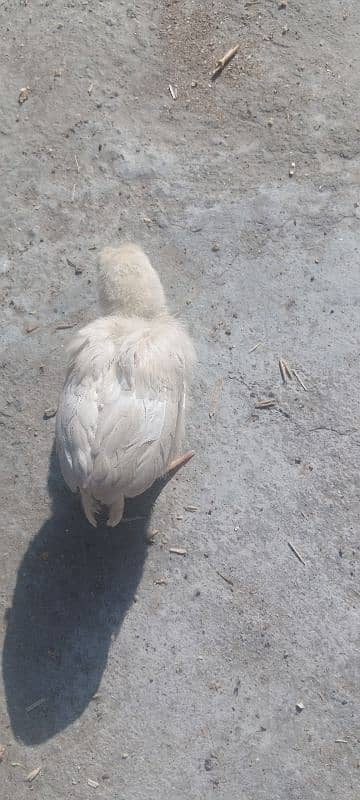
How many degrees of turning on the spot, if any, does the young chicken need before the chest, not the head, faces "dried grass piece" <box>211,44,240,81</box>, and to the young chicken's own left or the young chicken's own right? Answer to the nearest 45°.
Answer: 0° — it already faces it

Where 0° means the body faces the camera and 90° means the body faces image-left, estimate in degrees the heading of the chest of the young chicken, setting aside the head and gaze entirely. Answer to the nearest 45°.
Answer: approximately 180°

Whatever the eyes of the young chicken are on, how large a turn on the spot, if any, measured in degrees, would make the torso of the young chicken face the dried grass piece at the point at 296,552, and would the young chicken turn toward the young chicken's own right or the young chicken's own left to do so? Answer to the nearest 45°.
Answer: approximately 90° to the young chicken's own right

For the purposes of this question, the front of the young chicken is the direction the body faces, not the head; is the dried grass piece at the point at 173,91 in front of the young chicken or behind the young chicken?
in front

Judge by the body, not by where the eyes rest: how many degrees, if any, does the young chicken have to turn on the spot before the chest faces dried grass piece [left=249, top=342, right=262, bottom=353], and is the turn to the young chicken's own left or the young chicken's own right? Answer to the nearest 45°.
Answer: approximately 45° to the young chicken's own right
